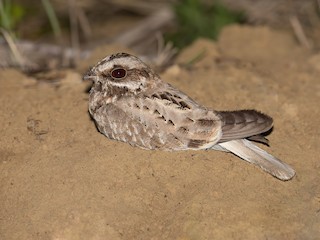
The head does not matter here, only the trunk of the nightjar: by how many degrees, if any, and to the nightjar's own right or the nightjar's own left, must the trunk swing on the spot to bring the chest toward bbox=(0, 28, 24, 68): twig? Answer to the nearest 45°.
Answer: approximately 45° to the nightjar's own right

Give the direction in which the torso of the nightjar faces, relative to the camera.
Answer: to the viewer's left
